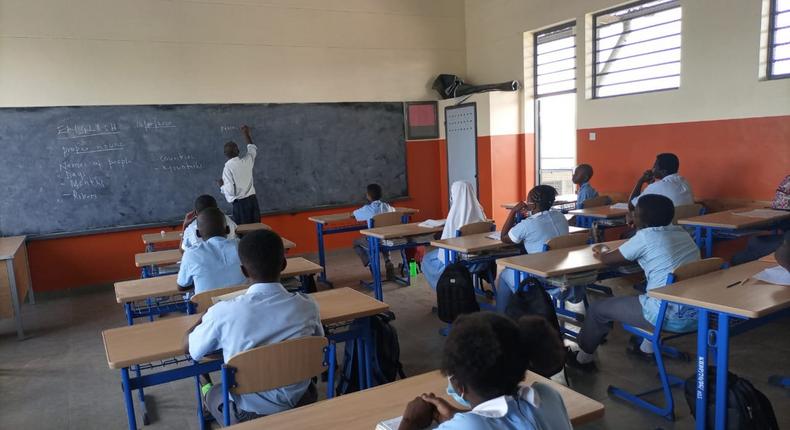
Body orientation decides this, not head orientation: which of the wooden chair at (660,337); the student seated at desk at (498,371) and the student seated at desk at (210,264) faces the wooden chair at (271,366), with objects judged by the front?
the student seated at desk at (498,371)

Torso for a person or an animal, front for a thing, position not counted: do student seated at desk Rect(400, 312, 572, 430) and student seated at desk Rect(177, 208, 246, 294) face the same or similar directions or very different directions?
same or similar directions

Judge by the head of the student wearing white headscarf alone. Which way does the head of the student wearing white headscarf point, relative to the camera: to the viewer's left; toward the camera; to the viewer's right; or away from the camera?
away from the camera

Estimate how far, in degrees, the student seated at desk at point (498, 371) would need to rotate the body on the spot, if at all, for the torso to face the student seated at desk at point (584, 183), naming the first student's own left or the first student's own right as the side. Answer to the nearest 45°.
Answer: approximately 45° to the first student's own right

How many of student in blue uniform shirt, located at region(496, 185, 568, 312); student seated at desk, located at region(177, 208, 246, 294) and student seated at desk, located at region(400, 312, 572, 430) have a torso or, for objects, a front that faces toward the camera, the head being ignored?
0

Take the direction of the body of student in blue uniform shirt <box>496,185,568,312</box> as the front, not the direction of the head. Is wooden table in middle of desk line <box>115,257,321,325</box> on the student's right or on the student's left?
on the student's left

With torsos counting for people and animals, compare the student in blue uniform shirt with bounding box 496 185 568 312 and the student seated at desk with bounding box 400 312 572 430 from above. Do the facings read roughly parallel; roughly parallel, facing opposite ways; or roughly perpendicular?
roughly parallel

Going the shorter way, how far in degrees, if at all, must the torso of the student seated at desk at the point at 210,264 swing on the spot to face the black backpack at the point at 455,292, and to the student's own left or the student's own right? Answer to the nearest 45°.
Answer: approximately 90° to the student's own right

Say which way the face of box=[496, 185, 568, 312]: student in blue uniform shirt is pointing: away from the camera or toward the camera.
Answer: away from the camera

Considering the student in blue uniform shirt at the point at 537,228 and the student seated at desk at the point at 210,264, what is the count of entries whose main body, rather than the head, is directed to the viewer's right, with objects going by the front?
0

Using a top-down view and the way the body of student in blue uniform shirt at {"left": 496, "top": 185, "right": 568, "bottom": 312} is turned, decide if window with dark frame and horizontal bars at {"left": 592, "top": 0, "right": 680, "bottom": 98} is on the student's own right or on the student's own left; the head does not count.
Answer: on the student's own right

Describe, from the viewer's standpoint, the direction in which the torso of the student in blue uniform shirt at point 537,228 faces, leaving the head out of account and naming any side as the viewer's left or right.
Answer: facing away from the viewer and to the left of the viewer

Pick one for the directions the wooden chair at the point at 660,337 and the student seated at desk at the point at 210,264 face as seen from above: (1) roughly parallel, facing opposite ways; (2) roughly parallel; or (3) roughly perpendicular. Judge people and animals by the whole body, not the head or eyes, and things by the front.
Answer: roughly parallel

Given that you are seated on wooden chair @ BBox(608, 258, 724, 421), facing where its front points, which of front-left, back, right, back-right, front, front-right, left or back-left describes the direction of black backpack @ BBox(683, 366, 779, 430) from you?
back

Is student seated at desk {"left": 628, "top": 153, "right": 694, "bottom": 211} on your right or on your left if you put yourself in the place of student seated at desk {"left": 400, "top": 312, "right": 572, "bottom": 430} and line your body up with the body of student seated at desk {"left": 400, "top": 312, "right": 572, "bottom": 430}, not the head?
on your right

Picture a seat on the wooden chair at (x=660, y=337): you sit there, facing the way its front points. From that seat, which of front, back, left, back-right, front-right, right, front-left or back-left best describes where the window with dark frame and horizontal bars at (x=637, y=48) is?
front-right

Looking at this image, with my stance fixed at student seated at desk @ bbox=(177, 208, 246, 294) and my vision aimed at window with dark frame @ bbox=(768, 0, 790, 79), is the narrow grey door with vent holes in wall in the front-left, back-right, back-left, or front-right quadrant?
front-left

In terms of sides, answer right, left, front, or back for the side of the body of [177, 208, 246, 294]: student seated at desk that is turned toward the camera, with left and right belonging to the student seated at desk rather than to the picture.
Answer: back

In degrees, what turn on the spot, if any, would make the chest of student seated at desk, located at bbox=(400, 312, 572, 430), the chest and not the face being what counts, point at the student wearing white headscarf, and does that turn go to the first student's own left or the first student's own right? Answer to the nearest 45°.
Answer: approximately 45° to the first student's own right
